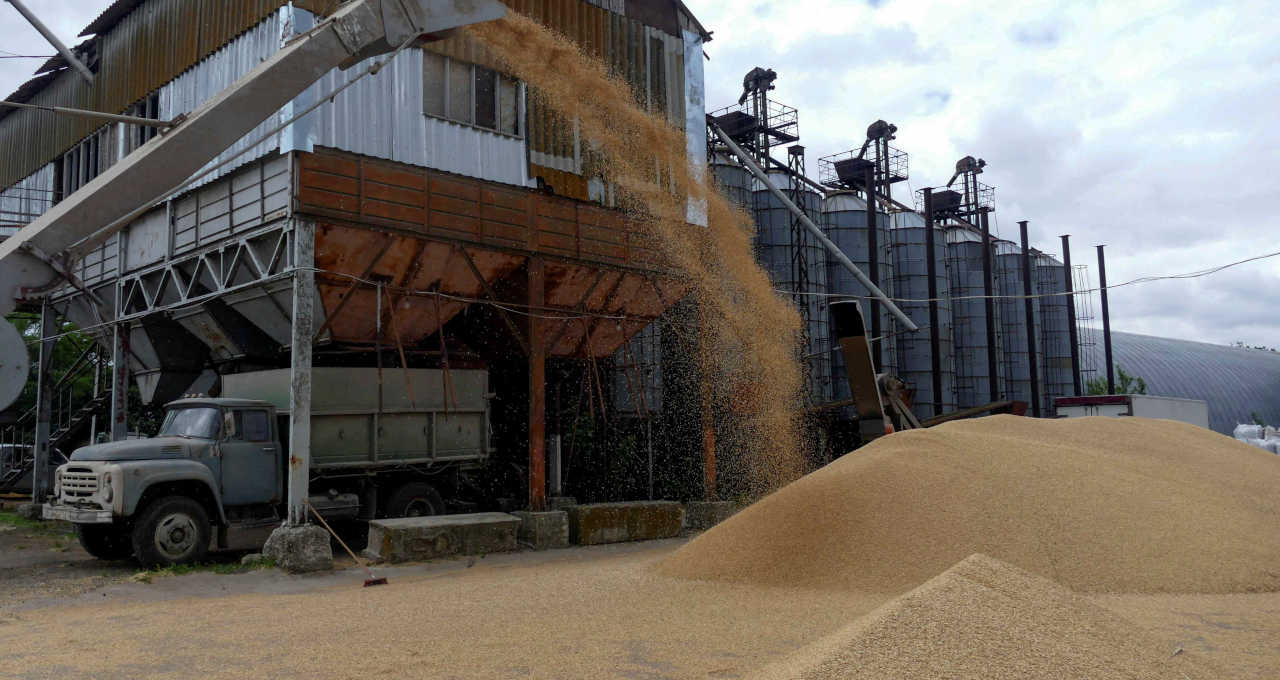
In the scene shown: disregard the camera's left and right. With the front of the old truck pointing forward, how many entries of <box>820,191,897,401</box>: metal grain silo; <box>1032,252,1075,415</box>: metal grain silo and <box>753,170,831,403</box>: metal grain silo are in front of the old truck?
0

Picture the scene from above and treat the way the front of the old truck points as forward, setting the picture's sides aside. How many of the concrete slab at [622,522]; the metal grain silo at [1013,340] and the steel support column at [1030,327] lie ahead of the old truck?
0

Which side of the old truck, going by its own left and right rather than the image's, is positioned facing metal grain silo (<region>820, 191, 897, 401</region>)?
back

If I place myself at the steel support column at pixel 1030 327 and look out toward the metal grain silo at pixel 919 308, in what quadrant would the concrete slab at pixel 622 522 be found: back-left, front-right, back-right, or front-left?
front-left

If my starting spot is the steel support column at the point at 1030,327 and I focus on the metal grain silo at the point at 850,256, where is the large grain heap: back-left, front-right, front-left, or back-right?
front-left

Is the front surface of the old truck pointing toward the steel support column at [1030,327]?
no

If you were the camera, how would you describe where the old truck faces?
facing the viewer and to the left of the viewer

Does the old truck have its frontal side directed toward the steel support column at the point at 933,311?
no

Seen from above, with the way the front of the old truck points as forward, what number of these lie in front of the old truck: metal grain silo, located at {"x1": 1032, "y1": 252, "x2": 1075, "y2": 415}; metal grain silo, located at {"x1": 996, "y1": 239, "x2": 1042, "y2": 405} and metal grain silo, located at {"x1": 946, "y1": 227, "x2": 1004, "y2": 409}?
0

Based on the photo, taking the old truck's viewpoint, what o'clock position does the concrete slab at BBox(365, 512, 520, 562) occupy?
The concrete slab is roughly at 8 o'clock from the old truck.

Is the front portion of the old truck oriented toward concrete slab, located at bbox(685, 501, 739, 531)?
no
